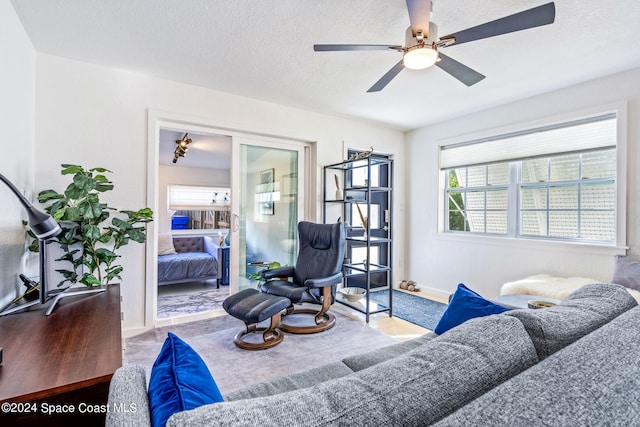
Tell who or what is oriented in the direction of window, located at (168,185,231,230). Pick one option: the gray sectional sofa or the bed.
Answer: the gray sectional sofa

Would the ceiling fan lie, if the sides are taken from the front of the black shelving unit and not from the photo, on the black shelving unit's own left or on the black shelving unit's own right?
on the black shelving unit's own left

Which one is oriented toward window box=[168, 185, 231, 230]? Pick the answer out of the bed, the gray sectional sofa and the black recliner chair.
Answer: the gray sectional sofa

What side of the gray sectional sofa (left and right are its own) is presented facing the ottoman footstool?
front

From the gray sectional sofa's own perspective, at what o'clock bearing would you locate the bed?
The bed is roughly at 12 o'clock from the gray sectional sofa.

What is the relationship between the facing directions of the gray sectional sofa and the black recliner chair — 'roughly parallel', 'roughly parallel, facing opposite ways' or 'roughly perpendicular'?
roughly perpendicular

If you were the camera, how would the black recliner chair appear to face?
facing the viewer and to the left of the viewer

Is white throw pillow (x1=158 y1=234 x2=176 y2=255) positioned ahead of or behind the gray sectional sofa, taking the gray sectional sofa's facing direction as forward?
ahead

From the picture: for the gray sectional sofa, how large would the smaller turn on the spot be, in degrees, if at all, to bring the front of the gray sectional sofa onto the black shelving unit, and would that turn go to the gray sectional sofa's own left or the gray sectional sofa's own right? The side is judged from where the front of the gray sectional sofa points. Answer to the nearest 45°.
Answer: approximately 45° to the gray sectional sofa's own right

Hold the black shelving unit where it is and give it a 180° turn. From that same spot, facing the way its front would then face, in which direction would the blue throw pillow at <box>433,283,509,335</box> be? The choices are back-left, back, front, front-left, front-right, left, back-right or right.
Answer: back-right

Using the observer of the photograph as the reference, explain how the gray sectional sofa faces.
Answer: facing away from the viewer and to the left of the viewer

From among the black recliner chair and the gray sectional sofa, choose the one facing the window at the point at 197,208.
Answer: the gray sectional sofa

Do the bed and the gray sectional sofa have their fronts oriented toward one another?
yes

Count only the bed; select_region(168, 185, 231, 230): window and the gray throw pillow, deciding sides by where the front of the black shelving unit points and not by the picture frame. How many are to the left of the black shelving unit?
1

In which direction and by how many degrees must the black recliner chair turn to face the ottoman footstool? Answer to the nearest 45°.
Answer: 0° — it already faces it
